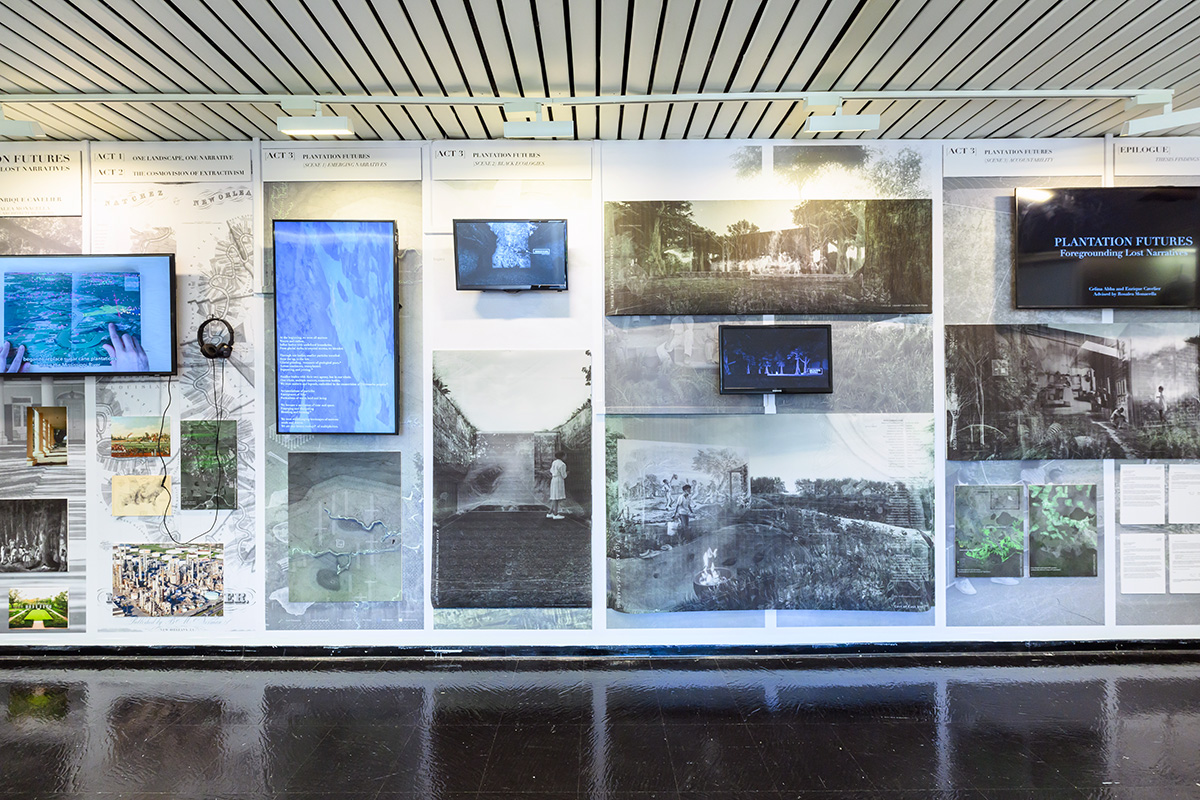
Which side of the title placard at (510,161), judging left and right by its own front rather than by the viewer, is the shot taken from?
front

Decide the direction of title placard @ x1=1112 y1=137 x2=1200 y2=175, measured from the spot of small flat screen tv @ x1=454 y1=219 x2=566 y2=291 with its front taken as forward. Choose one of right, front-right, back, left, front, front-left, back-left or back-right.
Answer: left

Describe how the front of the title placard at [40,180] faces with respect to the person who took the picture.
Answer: facing the viewer

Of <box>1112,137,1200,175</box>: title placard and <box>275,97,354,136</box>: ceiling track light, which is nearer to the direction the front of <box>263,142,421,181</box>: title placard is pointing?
the ceiling track light

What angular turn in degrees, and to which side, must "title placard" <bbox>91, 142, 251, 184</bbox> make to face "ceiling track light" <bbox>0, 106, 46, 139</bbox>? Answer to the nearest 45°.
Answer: approximately 90° to its right

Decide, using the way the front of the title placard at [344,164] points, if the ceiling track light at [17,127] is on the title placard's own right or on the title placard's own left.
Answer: on the title placard's own right

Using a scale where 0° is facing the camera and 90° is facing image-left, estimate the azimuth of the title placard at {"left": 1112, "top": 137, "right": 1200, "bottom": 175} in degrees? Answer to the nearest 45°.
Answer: approximately 0°

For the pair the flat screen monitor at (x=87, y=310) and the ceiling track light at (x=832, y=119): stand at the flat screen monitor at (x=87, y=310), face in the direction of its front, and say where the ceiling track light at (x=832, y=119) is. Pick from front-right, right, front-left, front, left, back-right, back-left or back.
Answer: front-left

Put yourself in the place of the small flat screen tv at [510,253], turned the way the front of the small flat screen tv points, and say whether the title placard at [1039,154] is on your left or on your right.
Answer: on your left

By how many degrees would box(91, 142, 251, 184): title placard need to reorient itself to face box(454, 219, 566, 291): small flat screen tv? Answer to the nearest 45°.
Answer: approximately 45° to its left

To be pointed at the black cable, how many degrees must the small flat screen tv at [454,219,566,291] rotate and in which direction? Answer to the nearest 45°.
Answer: approximately 90° to its right

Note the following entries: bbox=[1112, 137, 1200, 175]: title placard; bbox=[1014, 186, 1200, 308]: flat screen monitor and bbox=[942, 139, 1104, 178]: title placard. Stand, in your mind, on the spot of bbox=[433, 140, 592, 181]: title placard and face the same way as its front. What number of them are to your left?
3

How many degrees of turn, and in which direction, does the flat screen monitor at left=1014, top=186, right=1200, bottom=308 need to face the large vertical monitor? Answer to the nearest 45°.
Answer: approximately 45° to its right

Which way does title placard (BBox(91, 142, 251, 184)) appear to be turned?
toward the camera
